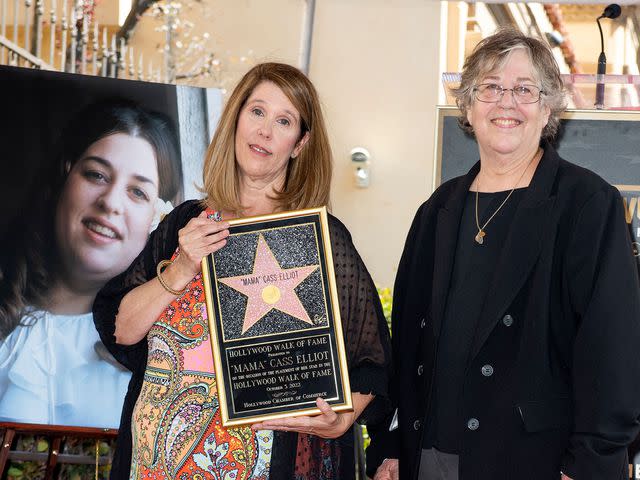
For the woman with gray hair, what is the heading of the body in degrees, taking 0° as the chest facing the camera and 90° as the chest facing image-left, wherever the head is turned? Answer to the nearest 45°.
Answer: approximately 45°

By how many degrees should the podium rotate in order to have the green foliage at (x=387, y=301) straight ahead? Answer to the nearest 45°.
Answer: approximately 135° to its right

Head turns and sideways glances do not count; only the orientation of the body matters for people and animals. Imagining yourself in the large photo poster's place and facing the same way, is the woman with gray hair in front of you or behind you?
in front

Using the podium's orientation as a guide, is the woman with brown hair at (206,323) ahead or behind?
ahead

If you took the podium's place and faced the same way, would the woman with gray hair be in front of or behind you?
in front

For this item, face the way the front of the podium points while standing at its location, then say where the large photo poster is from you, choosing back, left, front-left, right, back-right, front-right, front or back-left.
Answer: right

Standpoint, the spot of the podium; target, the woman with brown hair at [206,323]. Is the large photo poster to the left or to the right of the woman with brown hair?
right

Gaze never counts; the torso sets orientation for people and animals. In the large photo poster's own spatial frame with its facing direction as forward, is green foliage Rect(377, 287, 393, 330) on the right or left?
on its left

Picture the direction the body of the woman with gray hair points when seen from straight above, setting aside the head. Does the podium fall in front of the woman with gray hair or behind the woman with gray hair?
behind

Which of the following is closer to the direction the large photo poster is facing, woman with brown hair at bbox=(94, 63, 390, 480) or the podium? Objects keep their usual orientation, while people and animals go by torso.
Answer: the woman with brown hair

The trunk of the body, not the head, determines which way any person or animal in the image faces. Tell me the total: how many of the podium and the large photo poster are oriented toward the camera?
2
